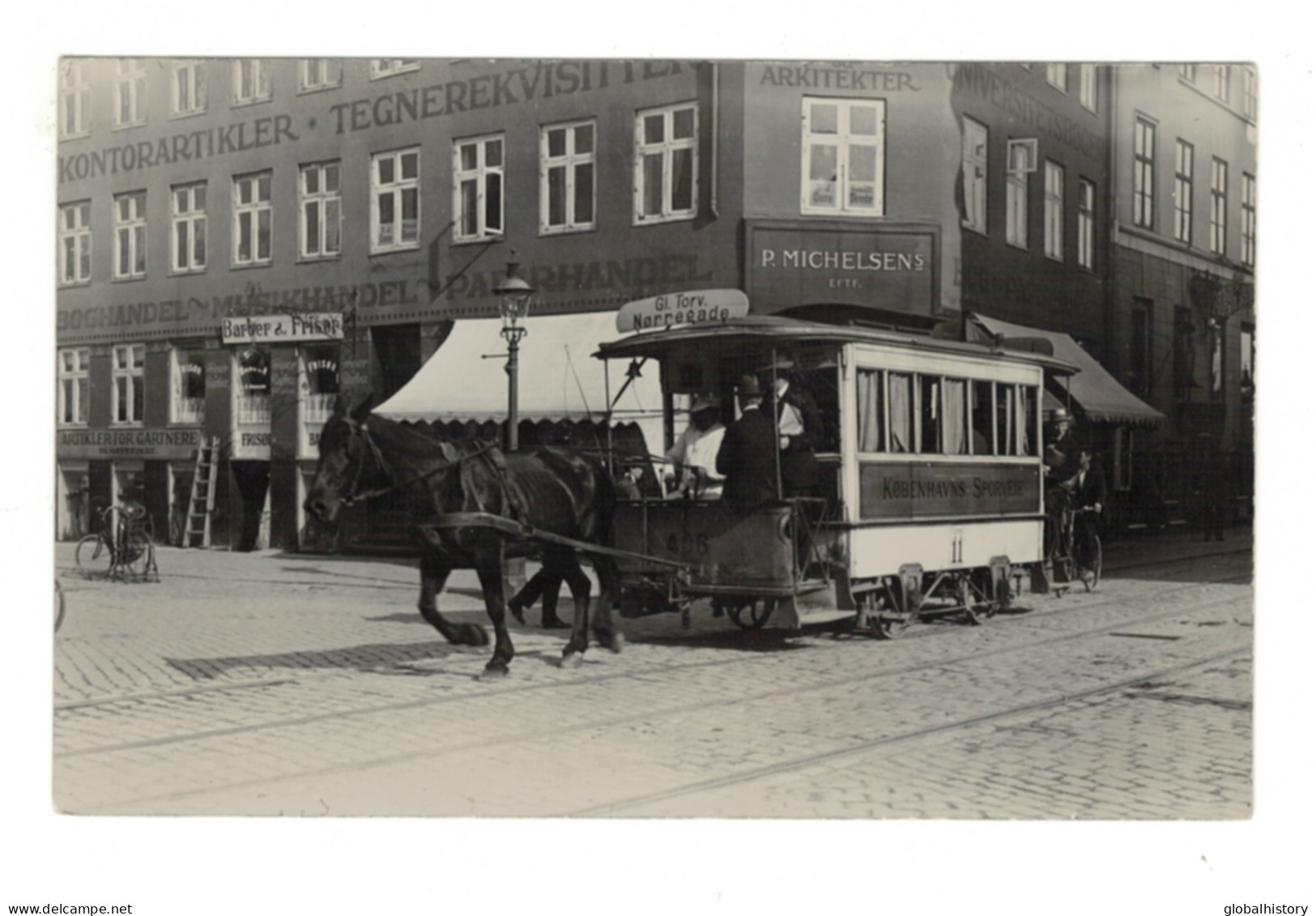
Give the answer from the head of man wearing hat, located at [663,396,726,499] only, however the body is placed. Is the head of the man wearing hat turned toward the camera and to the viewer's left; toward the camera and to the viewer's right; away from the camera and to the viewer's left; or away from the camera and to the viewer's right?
toward the camera and to the viewer's left

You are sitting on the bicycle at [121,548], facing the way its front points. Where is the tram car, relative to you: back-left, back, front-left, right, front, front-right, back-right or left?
back

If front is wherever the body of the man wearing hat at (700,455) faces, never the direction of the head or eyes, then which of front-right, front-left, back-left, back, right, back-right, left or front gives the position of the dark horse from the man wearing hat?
front

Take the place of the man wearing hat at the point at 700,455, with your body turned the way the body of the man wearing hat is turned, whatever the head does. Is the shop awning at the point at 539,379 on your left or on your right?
on your right

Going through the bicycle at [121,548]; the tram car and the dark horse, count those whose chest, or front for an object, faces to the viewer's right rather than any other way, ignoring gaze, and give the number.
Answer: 0

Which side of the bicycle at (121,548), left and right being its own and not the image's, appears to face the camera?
left

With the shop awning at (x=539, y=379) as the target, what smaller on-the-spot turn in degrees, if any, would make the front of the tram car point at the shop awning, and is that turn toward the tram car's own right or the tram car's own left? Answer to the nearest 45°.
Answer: approximately 90° to the tram car's own right

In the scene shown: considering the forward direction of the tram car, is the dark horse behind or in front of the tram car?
in front

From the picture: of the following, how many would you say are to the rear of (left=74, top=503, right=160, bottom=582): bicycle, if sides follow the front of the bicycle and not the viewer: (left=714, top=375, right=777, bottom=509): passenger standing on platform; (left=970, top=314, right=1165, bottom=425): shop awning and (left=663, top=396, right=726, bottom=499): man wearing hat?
3

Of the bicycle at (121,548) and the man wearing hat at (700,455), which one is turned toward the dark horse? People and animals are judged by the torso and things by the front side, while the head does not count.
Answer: the man wearing hat

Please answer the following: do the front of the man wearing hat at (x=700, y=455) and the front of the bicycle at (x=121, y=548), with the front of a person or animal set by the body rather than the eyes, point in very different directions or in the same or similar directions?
same or similar directions
